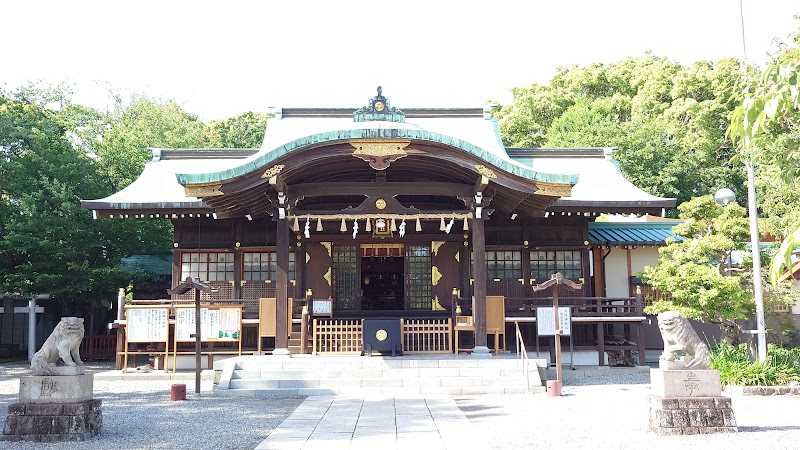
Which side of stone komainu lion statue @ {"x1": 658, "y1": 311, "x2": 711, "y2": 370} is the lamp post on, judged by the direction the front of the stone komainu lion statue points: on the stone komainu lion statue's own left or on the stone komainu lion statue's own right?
on the stone komainu lion statue's own right

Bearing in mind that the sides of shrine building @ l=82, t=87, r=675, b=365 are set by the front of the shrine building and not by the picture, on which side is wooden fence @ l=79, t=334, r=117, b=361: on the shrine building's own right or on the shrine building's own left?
on the shrine building's own right

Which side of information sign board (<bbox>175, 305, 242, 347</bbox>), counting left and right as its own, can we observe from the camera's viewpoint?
front

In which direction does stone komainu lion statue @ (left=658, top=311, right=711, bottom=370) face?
to the viewer's left

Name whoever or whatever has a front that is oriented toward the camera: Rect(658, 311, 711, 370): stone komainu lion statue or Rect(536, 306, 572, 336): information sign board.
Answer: the information sign board

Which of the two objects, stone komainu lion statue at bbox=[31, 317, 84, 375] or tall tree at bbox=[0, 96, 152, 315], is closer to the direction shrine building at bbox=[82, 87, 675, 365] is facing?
the stone komainu lion statue

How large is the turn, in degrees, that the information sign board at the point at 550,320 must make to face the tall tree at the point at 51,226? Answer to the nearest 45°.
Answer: approximately 90° to its right

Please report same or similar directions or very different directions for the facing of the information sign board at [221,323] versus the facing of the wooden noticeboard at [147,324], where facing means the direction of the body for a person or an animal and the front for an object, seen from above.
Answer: same or similar directions

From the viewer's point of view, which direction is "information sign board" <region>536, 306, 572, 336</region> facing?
toward the camera

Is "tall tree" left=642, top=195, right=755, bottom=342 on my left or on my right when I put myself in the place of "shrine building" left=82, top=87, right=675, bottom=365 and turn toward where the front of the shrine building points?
on my left

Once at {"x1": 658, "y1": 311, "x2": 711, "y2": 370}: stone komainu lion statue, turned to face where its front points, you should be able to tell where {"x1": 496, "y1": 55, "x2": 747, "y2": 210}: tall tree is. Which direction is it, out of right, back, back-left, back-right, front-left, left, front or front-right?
right

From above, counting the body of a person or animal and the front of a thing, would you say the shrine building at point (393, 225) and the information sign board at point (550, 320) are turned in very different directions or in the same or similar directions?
same or similar directions

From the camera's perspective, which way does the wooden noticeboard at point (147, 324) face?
toward the camera

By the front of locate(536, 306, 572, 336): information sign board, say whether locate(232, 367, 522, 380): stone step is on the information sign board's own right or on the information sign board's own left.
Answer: on the information sign board's own right

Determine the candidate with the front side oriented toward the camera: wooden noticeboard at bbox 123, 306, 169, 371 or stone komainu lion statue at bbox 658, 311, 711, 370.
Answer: the wooden noticeboard
